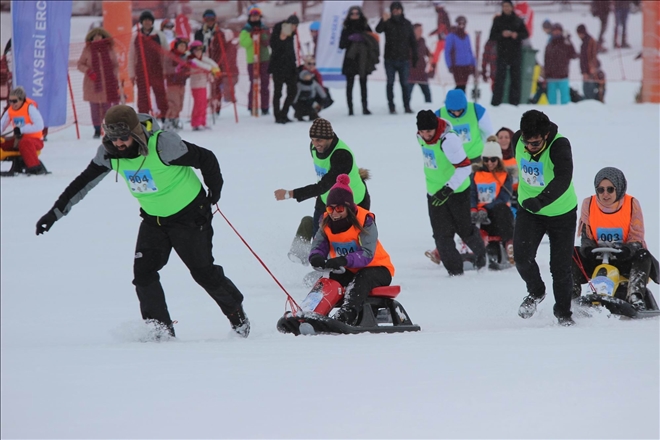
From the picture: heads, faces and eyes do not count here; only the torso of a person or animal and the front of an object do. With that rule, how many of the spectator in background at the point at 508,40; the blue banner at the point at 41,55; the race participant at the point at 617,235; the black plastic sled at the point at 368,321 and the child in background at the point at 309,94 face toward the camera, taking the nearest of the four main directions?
4

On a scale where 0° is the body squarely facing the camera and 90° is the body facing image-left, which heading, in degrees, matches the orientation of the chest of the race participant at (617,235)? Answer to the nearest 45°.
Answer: approximately 0°

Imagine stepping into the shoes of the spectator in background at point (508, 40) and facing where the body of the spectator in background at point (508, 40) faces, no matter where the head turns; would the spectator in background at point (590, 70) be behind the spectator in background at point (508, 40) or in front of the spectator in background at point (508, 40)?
behind

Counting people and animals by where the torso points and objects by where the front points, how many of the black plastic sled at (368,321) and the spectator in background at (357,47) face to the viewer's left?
1

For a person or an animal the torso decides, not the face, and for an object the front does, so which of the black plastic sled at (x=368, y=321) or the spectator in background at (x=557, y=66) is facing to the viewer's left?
the black plastic sled

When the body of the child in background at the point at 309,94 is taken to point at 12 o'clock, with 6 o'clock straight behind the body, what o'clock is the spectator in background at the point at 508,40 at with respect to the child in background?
The spectator in background is roughly at 9 o'clock from the child in background.

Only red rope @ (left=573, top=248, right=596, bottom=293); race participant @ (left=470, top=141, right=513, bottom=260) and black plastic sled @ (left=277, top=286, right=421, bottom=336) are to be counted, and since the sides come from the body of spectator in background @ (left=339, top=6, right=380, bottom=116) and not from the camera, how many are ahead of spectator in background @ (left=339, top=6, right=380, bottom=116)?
3

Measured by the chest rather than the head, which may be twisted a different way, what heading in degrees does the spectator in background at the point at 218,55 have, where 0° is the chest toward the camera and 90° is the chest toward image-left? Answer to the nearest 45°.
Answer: approximately 45°
